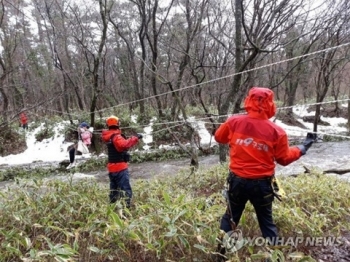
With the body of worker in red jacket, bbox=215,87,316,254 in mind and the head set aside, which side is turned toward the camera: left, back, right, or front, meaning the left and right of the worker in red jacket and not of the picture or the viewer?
back

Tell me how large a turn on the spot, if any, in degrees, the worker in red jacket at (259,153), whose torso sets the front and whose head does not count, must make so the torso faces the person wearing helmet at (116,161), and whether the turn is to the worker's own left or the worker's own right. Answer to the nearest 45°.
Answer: approximately 45° to the worker's own left
